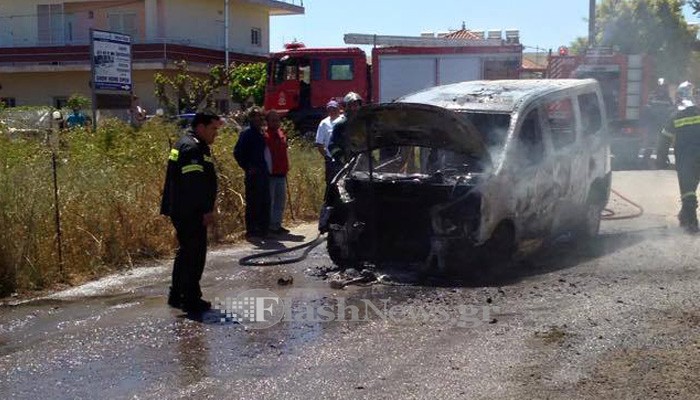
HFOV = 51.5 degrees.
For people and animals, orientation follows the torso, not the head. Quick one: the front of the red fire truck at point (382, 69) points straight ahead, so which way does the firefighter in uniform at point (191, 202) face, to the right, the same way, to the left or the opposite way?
the opposite way

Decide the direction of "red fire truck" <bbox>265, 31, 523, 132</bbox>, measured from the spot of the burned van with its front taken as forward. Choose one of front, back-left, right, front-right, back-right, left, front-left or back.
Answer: back-right

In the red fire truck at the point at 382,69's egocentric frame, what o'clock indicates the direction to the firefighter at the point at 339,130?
The firefighter is roughly at 9 o'clock from the red fire truck.

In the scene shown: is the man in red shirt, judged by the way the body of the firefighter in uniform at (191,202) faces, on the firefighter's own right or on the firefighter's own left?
on the firefighter's own left

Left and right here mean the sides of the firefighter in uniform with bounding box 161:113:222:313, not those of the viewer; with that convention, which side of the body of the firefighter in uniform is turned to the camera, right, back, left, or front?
right

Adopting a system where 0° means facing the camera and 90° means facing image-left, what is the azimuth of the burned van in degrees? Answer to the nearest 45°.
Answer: approximately 45°

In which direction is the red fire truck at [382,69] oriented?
to the viewer's left

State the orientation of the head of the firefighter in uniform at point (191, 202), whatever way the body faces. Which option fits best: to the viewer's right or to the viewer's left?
to the viewer's right

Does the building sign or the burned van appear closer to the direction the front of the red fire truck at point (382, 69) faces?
the building sign

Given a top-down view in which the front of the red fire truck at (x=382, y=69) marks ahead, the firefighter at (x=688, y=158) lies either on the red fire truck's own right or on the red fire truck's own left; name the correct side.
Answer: on the red fire truck's own left

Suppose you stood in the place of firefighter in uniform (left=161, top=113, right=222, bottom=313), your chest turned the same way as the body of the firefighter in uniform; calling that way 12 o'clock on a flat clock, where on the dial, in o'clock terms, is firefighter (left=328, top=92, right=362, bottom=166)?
The firefighter is roughly at 10 o'clock from the firefighter in uniform.

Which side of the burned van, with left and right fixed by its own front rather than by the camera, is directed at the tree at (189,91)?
right

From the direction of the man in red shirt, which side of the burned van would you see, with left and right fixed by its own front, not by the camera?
right
